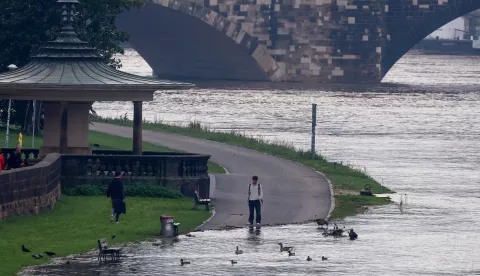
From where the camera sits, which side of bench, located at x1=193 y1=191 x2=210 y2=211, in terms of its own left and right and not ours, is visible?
right

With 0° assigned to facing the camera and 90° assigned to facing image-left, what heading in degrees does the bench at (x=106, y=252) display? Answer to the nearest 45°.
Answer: approximately 270°

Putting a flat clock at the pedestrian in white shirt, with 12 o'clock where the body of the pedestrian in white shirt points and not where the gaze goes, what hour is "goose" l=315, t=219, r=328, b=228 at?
The goose is roughly at 9 o'clock from the pedestrian in white shirt.

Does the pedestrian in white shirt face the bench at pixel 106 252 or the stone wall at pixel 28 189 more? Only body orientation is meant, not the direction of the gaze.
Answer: the bench

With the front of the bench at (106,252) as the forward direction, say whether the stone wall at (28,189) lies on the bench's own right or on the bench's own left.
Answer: on the bench's own left

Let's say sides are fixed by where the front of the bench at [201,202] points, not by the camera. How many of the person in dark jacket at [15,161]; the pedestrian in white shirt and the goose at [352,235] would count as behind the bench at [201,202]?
1

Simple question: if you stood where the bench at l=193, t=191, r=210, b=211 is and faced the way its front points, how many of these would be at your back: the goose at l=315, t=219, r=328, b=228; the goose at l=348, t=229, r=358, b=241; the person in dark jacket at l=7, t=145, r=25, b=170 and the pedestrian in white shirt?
1
